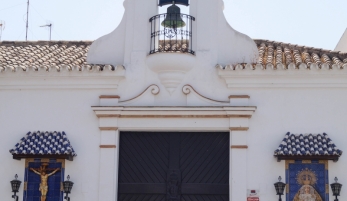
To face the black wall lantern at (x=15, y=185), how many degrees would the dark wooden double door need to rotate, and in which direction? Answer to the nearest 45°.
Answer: approximately 90° to its right

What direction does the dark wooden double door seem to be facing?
toward the camera

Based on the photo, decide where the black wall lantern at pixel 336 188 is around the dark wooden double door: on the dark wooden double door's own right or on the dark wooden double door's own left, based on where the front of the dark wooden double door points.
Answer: on the dark wooden double door's own left
